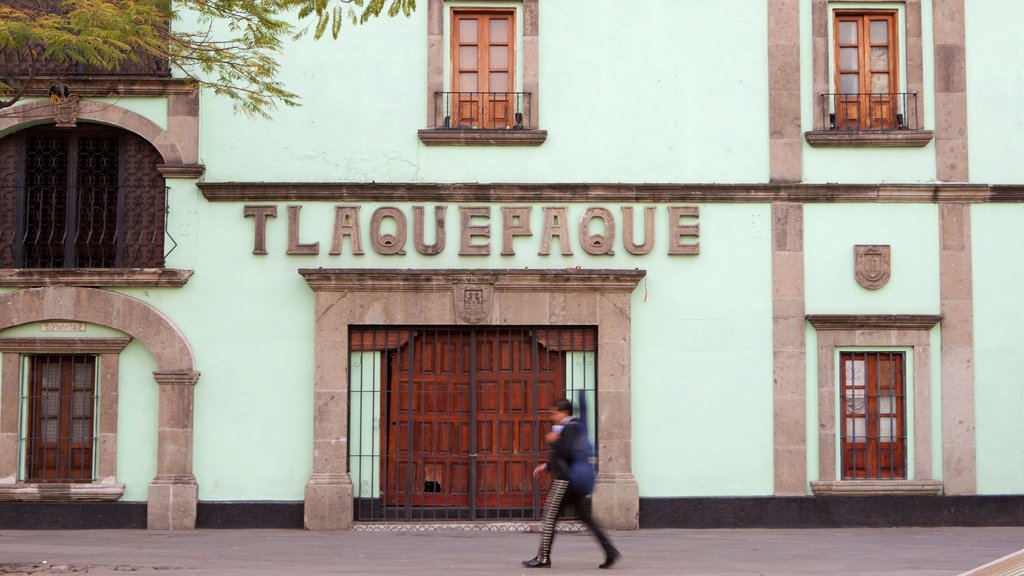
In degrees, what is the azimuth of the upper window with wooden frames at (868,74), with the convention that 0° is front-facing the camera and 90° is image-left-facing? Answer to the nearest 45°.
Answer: approximately 0°

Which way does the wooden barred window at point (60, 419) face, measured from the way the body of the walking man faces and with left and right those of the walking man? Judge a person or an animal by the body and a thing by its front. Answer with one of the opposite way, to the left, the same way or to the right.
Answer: to the left

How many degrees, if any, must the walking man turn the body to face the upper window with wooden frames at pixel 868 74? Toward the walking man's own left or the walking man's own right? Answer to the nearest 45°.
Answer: approximately 135° to the walking man's own right

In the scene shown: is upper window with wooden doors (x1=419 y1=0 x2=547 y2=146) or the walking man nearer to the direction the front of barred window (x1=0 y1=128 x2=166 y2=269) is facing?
the walking man

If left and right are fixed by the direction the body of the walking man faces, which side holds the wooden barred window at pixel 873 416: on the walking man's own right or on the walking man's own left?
on the walking man's own right

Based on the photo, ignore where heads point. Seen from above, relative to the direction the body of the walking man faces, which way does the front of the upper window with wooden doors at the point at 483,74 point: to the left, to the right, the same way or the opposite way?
to the left

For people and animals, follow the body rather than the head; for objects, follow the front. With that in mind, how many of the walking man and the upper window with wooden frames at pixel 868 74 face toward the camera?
1

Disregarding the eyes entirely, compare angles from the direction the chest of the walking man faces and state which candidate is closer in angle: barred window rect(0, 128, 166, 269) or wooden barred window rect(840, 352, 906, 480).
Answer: the barred window rect(0, 128, 166, 269)

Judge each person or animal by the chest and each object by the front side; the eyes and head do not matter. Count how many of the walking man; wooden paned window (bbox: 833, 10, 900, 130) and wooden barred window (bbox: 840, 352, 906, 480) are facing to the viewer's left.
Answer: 1

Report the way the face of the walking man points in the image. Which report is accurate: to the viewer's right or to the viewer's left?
to the viewer's left

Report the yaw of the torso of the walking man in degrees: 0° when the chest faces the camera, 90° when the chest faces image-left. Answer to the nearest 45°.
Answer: approximately 90°

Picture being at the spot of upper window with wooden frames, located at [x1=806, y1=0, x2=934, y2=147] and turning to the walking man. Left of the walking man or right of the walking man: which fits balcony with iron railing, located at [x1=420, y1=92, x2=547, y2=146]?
right

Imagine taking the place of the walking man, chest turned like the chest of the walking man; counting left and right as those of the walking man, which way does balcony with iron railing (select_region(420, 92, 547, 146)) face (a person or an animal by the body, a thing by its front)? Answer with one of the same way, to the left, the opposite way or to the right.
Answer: to the left
